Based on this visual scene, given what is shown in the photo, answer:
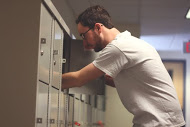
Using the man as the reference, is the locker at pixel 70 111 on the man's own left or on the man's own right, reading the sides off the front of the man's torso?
on the man's own right

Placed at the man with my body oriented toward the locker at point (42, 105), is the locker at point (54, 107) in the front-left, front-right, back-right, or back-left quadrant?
front-right

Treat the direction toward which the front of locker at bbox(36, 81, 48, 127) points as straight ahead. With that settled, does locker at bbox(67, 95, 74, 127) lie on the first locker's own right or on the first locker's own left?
on the first locker's own left

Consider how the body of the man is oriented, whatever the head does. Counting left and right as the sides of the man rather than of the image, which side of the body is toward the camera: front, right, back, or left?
left

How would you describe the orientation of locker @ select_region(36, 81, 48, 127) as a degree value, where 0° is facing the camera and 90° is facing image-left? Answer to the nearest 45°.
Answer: approximately 270°

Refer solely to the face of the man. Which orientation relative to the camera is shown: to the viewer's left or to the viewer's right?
to the viewer's left

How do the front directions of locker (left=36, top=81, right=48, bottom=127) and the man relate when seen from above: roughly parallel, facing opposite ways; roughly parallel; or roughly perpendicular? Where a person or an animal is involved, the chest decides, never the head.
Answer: roughly parallel, facing opposite ways

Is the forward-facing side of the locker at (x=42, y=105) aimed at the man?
yes

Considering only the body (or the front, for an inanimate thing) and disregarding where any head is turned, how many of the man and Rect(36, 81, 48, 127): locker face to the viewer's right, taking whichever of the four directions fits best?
1

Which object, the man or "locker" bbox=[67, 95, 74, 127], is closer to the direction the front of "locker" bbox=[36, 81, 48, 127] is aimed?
the man

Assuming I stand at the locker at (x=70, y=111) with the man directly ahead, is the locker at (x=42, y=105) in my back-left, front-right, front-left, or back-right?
front-right
